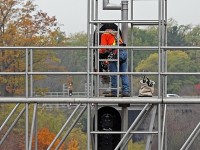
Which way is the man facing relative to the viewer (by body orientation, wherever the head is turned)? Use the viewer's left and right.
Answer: facing away from the viewer and to the left of the viewer

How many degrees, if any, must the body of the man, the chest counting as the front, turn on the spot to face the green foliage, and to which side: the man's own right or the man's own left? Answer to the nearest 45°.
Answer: approximately 45° to the man's own right
